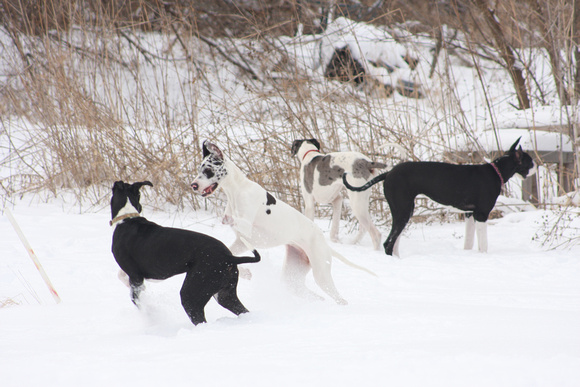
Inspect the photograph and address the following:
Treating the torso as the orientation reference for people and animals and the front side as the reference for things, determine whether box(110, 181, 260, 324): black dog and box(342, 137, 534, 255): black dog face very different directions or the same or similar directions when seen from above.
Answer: very different directions

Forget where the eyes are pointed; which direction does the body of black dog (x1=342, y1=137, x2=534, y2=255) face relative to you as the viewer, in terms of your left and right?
facing to the right of the viewer

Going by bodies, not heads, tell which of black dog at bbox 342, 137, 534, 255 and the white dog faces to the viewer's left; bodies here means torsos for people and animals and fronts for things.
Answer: the white dog

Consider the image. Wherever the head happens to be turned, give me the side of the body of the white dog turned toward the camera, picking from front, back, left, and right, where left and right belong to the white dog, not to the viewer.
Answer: left

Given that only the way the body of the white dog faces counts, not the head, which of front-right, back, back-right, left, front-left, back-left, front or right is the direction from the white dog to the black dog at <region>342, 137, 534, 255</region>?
back-right

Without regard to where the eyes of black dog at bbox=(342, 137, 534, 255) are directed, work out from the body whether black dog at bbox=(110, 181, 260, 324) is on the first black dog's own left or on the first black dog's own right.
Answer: on the first black dog's own right

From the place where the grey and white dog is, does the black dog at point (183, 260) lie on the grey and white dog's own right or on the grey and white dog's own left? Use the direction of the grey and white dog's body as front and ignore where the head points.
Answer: on the grey and white dog's own left

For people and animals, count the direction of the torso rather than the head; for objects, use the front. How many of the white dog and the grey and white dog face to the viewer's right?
0

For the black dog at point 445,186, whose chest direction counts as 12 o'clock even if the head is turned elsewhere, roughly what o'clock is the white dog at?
The white dog is roughly at 4 o'clock from the black dog.

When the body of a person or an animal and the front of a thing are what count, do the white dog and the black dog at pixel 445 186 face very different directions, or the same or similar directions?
very different directions

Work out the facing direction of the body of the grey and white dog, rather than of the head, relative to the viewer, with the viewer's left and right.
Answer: facing away from the viewer and to the left of the viewer

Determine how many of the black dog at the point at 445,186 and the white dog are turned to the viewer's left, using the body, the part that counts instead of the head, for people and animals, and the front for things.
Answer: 1

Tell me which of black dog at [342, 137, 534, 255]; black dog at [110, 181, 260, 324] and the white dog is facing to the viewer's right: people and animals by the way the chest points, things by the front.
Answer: black dog at [342, 137, 534, 255]

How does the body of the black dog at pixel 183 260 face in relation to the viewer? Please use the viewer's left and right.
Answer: facing away from the viewer and to the left of the viewer

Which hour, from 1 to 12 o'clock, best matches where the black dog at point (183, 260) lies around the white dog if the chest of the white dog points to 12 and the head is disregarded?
The black dog is roughly at 10 o'clock from the white dog.
